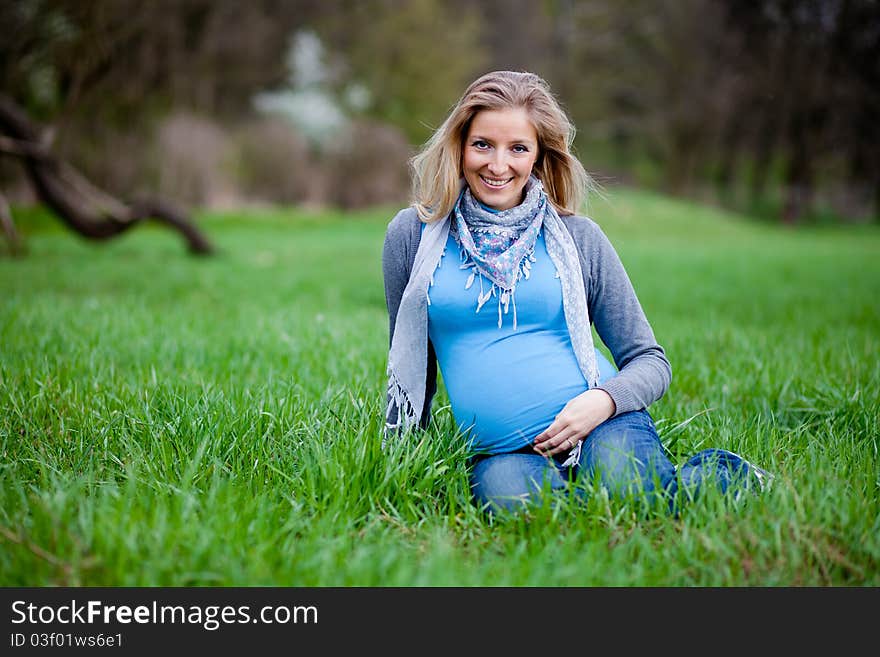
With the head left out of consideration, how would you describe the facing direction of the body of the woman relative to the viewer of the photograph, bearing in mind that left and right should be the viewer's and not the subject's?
facing the viewer

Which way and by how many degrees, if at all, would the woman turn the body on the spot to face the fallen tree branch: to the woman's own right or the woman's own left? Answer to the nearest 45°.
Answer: approximately 135° to the woman's own right

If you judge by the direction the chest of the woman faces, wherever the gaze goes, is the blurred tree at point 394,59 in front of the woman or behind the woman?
behind

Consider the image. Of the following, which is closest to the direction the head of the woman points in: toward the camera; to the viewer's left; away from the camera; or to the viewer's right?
toward the camera

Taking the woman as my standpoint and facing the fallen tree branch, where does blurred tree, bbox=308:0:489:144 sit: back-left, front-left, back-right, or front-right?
front-right

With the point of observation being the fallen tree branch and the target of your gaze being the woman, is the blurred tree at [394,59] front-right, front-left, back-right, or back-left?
back-left

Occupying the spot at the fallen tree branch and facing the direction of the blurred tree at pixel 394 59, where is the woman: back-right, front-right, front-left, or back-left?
back-right
